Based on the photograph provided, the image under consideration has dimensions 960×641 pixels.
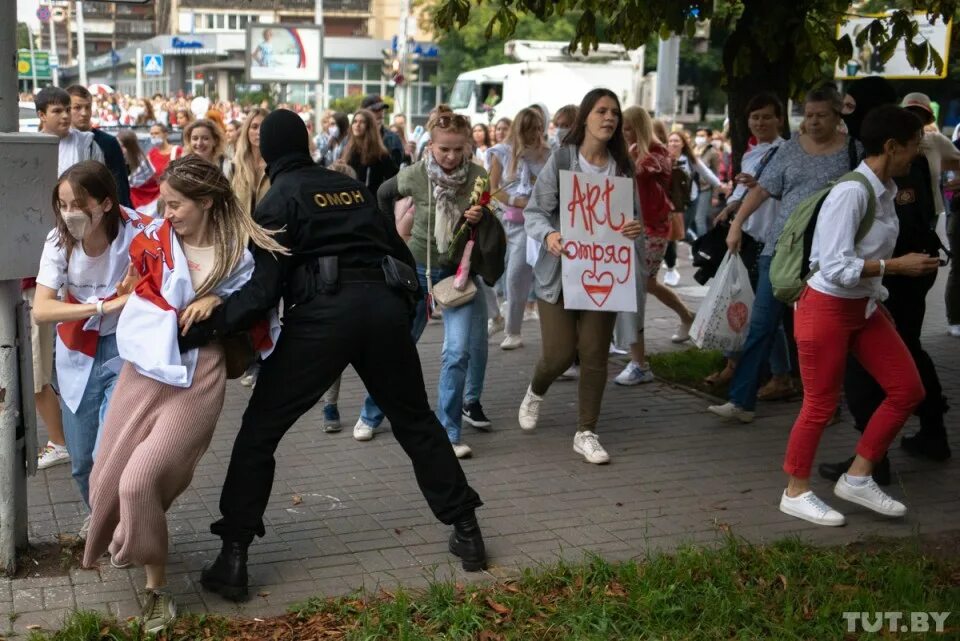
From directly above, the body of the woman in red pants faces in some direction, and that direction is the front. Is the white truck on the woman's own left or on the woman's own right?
on the woman's own left

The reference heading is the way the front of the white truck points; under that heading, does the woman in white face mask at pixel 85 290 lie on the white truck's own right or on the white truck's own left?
on the white truck's own left

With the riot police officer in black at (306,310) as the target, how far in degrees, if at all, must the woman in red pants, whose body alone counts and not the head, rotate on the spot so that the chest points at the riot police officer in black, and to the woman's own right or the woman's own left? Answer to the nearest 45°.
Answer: approximately 135° to the woman's own right

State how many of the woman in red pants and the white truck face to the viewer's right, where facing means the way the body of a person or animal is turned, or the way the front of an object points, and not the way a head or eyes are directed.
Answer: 1

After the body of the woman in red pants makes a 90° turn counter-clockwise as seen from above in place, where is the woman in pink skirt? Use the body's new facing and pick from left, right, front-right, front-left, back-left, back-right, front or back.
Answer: back-left

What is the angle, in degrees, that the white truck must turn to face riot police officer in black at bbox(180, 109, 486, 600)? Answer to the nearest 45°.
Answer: approximately 90° to its left

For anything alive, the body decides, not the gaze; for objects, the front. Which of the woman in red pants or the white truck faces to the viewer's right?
the woman in red pants

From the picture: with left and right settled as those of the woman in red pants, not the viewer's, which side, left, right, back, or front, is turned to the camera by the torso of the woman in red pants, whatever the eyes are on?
right

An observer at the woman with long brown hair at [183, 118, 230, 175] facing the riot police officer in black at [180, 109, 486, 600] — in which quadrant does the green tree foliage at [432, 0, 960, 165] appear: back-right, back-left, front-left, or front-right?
front-left

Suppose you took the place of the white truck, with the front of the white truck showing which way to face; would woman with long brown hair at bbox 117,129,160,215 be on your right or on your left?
on your left

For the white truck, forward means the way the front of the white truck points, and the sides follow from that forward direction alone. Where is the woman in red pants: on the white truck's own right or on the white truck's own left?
on the white truck's own left

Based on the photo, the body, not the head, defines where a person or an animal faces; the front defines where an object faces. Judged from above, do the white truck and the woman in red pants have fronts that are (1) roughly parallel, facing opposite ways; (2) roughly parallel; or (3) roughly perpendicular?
roughly parallel, facing opposite ways

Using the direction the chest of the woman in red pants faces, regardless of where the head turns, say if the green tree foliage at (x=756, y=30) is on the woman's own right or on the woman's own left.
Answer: on the woman's own left

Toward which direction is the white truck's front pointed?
to the viewer's left

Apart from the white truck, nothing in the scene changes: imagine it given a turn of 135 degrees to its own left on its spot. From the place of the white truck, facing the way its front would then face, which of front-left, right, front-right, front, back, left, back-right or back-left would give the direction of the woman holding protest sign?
front-right
